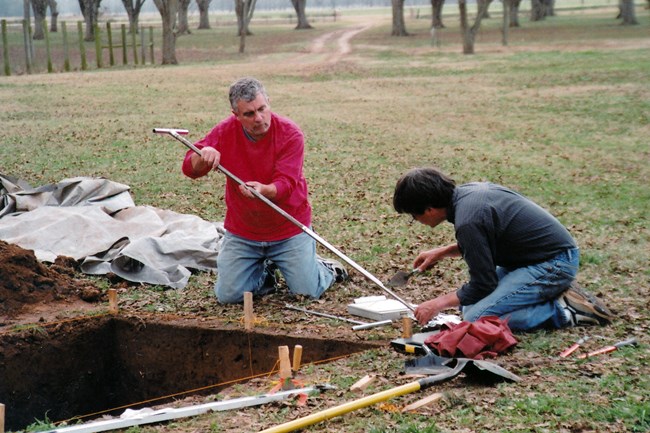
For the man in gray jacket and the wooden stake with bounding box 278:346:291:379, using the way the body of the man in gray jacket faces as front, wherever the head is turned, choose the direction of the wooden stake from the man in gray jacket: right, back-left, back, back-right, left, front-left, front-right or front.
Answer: front-left

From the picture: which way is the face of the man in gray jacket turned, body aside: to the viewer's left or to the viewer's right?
to the viewer's left

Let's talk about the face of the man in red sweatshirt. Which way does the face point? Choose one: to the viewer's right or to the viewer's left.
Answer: to the viewer's right

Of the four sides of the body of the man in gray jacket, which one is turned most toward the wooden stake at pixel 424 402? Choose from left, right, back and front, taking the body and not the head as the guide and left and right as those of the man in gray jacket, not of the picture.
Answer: left

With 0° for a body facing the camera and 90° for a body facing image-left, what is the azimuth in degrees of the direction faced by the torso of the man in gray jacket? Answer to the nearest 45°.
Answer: approximately 90°
